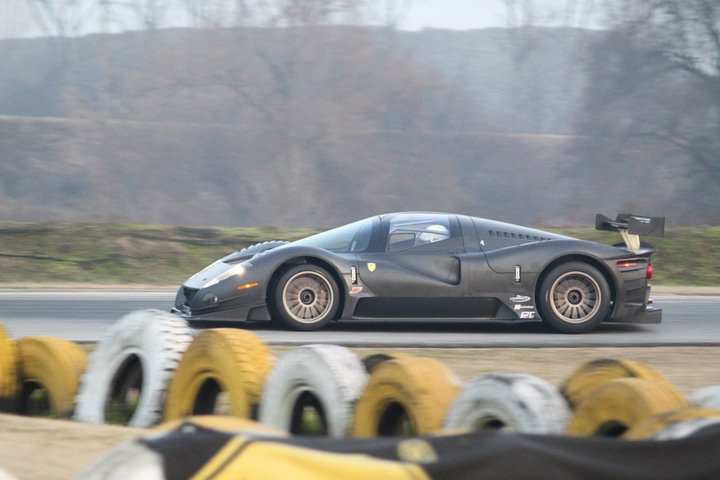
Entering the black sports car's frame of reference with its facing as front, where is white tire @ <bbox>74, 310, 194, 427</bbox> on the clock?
The white tire is roughly at 10 o'clock from the black sports car.

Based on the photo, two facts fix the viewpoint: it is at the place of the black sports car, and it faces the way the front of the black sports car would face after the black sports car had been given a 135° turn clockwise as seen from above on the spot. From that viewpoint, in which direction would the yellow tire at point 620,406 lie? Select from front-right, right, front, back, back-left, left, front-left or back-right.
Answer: back-right

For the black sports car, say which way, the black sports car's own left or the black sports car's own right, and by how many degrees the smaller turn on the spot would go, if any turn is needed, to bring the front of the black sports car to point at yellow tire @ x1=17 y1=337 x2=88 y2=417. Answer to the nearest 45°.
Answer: approximately 45° to the black sports car's own left

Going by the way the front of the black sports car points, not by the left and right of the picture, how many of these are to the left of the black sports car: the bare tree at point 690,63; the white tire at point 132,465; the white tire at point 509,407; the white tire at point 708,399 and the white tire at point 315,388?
4

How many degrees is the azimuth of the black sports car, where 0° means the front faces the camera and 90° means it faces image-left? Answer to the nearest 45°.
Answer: approximately 90°

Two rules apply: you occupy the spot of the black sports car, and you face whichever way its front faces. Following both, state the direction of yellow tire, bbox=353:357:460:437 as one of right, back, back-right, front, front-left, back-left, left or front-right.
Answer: left

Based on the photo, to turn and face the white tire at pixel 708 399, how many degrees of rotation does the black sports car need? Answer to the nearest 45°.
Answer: approximately 90° to its left

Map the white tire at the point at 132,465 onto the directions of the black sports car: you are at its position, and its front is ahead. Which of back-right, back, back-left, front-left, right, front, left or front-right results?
left

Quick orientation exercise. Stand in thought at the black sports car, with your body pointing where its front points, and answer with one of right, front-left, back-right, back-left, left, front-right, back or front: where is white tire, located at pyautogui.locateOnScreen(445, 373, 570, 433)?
left

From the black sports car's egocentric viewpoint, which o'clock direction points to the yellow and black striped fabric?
The yellow and black striped fabric is roughly at 9 o'clock from the black sports car.

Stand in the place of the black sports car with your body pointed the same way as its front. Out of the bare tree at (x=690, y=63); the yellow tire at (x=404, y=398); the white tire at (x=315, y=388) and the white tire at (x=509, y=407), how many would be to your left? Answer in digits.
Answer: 3

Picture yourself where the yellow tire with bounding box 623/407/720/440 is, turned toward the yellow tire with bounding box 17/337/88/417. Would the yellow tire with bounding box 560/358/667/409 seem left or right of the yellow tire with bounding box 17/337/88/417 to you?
right

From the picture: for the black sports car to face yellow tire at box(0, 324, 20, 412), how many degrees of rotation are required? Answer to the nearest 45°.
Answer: approximately 45° to its left

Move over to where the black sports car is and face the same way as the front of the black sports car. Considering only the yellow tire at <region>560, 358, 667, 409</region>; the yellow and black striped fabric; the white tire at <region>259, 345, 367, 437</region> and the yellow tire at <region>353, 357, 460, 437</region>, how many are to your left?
4

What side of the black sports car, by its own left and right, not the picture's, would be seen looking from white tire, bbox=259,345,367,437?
left
